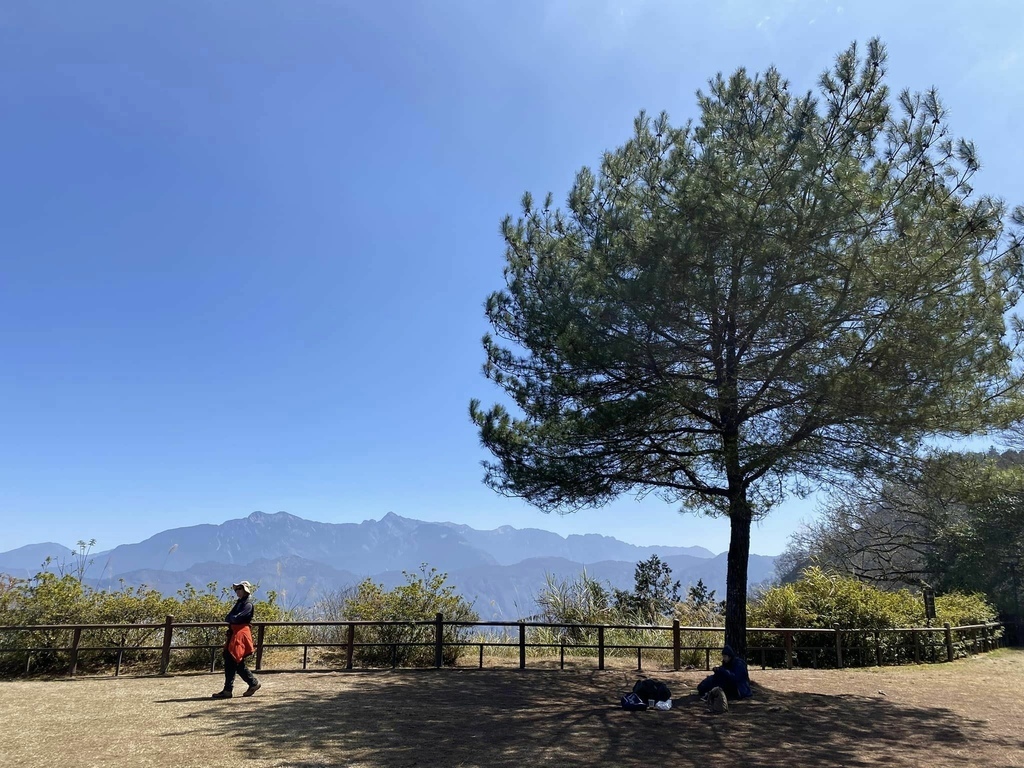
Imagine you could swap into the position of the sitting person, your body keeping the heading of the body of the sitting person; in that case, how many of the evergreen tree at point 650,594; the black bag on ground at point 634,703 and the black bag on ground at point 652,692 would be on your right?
1

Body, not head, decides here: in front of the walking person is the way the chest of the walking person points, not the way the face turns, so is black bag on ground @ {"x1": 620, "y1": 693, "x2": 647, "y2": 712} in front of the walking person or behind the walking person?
behind

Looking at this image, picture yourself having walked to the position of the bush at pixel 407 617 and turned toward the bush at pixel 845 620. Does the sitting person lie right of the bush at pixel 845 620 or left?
right

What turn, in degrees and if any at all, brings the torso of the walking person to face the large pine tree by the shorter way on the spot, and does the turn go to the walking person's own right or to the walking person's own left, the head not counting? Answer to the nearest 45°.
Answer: approximately 135° to the walking person's own left

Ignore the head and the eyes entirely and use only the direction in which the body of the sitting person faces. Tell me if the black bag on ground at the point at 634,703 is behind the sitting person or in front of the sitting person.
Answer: in front

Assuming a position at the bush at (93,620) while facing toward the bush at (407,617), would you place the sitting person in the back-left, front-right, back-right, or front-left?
front-right

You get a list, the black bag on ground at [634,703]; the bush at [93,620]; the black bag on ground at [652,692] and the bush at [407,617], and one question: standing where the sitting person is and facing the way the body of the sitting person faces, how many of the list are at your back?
0

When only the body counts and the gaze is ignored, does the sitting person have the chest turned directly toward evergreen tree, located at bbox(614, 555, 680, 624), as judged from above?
no

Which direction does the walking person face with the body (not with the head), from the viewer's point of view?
to the viewer's left

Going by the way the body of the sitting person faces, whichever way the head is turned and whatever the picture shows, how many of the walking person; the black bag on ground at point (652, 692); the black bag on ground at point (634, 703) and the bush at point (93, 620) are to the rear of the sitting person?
0

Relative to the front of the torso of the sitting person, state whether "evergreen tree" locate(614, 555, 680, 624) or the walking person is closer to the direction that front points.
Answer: the walking person

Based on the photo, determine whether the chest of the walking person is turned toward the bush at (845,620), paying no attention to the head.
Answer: no

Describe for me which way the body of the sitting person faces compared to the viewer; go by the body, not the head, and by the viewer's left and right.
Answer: facing to the left of the viewer

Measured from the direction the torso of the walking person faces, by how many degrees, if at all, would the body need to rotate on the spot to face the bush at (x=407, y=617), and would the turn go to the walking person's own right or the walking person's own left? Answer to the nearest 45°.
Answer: approximately 135° to the walking person's own right

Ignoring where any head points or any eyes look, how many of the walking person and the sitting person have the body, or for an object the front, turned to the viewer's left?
2
